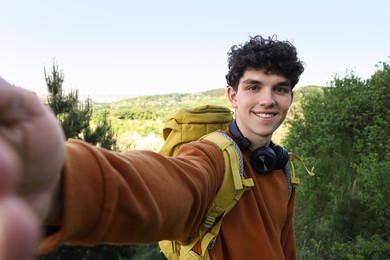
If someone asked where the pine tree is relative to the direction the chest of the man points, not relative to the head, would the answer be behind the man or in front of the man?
behind

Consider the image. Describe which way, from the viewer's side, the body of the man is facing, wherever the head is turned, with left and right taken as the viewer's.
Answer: facing the viewer and to the right of the viewer
